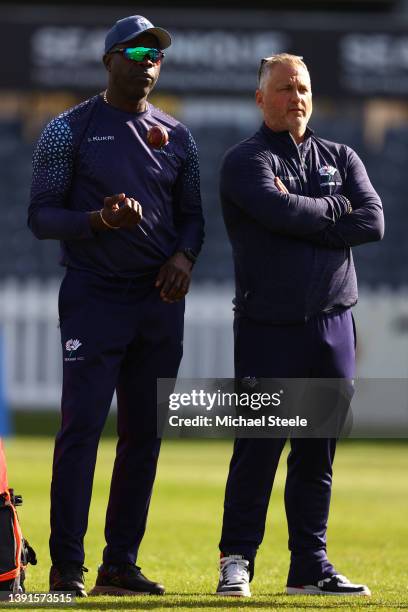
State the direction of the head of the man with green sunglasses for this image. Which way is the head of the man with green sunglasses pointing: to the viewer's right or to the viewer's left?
to the viewer's right

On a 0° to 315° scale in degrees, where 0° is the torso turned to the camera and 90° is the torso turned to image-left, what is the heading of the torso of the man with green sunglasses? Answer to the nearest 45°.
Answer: approximately 315°

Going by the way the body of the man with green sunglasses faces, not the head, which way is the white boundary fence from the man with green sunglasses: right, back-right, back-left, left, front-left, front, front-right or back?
back-left
